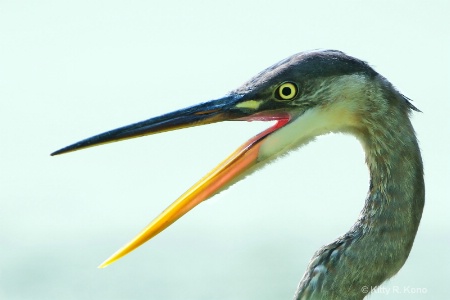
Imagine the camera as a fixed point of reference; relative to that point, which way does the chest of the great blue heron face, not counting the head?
to the viewer's left
